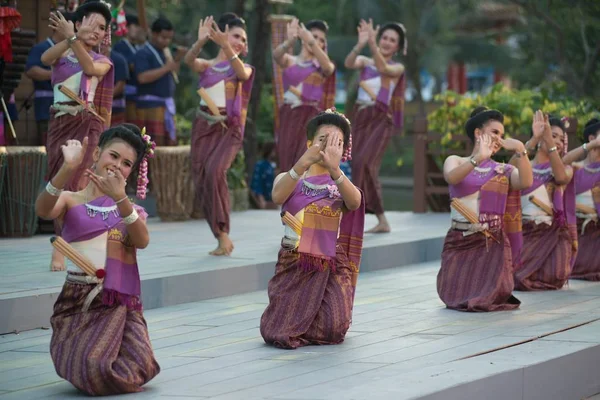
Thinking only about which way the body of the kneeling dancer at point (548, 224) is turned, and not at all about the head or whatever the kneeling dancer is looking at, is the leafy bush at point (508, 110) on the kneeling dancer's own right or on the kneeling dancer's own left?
on the kneeling dancer's own right

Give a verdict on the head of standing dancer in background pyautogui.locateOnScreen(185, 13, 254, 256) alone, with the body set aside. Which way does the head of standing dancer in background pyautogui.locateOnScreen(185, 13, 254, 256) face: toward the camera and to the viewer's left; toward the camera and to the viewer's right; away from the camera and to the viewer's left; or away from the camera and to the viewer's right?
toward the camera and to the viewer's right

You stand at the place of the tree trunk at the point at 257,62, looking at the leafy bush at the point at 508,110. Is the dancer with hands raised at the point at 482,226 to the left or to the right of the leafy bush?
right

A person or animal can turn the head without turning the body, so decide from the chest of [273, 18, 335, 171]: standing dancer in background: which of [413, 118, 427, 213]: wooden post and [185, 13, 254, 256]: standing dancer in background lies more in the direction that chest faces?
the standing dancer in background

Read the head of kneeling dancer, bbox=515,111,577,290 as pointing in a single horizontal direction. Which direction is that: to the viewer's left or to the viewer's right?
to the viewer's left
